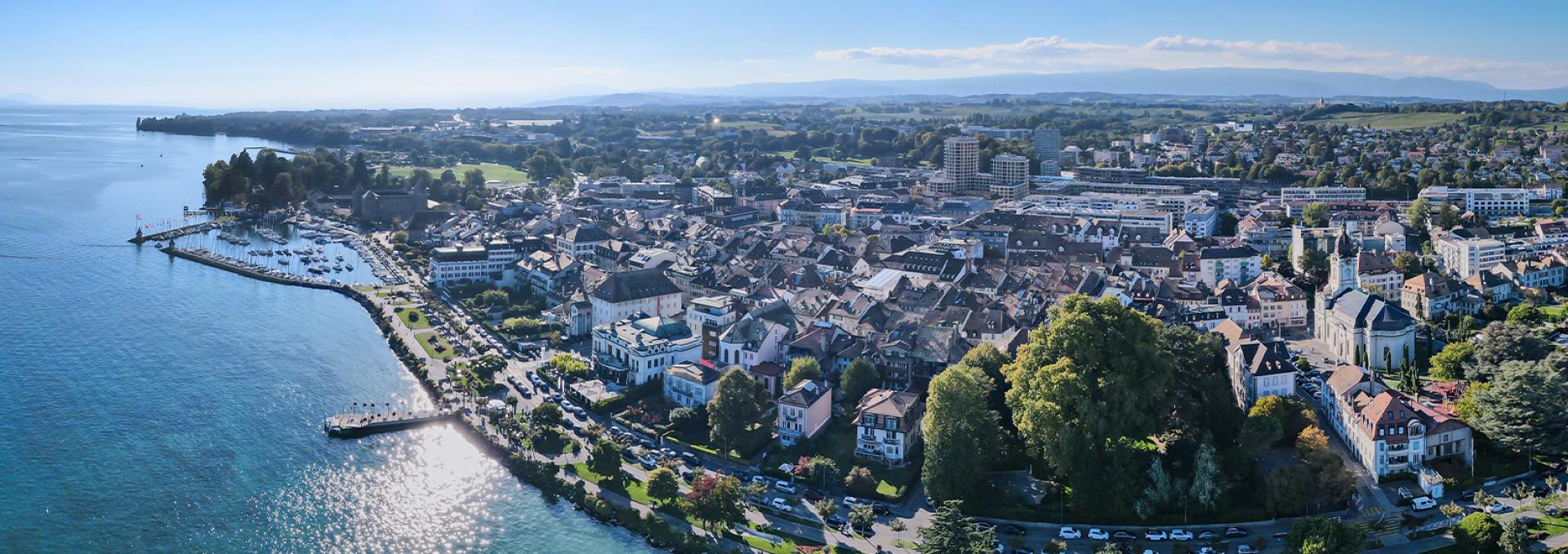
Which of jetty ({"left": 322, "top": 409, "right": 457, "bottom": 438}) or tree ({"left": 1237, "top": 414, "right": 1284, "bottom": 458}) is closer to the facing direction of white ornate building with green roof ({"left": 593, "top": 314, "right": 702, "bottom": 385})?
the jetty

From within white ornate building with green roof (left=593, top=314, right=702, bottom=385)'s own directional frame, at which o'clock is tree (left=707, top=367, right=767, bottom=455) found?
The tree is roughly at 10 o'clock from the white ornate building with green roof.

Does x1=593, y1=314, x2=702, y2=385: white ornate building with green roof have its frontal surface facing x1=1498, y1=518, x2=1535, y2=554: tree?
no

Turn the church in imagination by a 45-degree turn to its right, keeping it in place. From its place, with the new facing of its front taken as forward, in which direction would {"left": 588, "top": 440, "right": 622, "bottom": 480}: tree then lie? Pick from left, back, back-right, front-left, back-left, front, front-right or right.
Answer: back-left

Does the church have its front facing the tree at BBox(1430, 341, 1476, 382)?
no

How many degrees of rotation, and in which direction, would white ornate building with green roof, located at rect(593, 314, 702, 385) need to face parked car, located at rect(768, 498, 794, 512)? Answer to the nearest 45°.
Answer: approximately 45° to its left

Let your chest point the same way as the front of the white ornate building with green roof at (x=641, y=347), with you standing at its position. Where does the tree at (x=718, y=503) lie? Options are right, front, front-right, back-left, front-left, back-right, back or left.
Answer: front-left

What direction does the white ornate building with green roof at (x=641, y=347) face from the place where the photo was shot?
facing the viewer and to the left of the viewer

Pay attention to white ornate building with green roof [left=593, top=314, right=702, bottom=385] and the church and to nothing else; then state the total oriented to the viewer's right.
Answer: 0

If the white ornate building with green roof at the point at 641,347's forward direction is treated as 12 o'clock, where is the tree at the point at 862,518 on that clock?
The tree is roughly at 10 o'clock from the white ornate building with green roof.

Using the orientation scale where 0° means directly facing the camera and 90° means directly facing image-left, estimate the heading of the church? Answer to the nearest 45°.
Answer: approximately 135°

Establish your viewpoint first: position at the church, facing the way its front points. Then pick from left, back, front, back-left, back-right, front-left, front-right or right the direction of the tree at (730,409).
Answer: left

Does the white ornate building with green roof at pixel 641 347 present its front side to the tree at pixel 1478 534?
no

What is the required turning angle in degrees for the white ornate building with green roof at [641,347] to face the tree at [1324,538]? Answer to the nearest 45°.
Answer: approximately 90° to its left

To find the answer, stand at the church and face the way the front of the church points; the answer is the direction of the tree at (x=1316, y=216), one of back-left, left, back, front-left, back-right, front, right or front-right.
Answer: front-right
